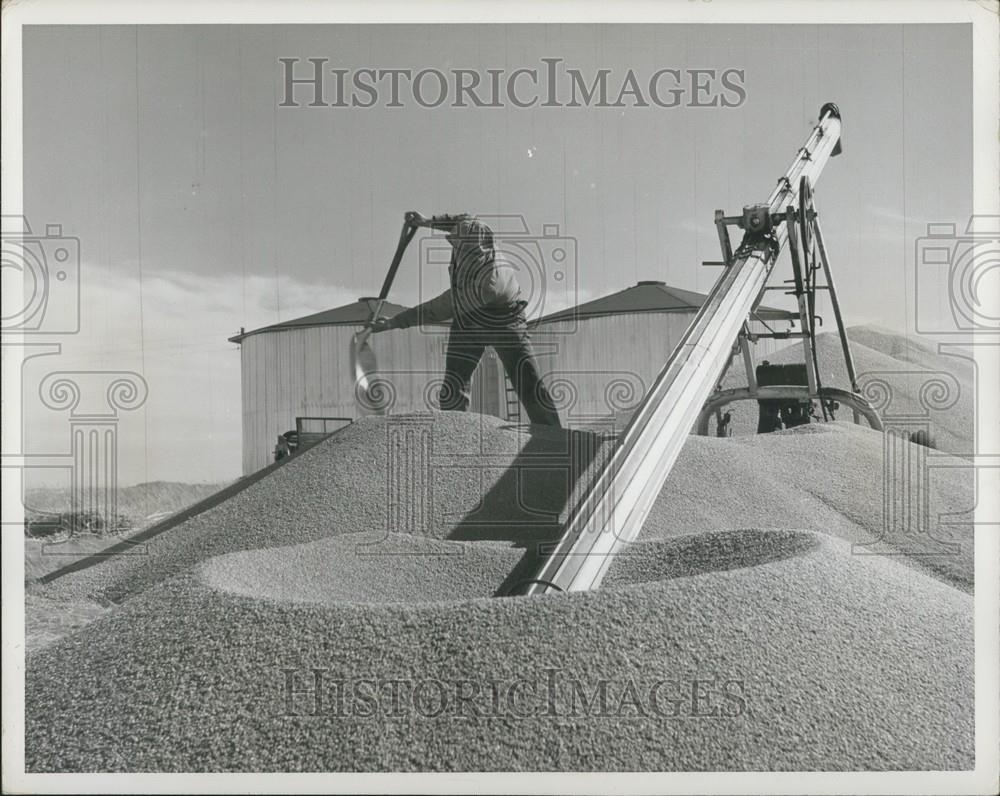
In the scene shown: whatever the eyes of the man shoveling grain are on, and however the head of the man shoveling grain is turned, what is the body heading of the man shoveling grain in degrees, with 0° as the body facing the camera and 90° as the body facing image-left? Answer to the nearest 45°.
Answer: approximately 90°

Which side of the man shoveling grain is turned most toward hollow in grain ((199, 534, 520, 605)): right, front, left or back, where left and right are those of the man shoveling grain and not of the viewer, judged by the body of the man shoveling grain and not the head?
left
